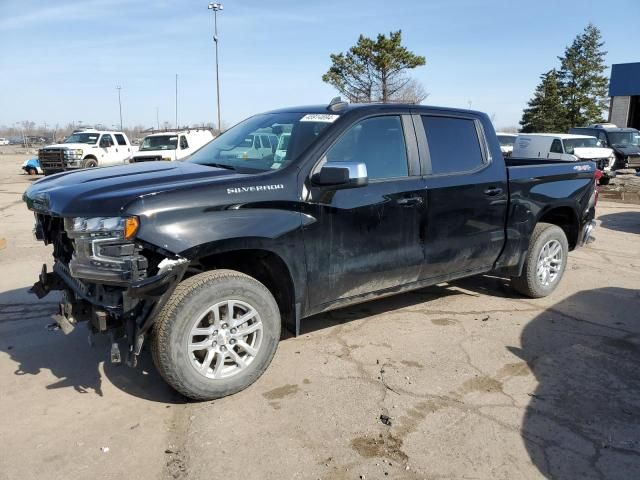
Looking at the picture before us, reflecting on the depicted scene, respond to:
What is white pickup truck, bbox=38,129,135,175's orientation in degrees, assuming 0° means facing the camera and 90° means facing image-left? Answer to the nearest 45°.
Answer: approximately 45°

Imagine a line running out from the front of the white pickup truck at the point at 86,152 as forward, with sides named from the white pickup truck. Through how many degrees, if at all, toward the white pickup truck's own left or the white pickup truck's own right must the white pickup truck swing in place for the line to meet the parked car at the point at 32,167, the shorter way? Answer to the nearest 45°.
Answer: approximately 90° to the white pickup truck's own right

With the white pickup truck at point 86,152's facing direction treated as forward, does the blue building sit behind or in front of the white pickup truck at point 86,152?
behind

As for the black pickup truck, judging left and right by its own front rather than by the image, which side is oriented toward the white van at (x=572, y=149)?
back

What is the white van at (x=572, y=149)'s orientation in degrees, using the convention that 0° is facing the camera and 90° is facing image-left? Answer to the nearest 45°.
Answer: approximately 315°

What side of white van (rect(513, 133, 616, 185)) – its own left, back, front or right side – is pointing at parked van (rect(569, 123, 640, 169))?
left

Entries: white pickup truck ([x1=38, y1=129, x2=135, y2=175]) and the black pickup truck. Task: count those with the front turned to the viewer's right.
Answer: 0

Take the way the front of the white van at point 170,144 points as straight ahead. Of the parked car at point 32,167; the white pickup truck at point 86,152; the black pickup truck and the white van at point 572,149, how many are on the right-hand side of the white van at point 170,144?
2

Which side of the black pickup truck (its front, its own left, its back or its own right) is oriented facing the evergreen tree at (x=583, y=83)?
back

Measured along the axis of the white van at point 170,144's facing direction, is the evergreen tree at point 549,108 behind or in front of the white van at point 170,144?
behind

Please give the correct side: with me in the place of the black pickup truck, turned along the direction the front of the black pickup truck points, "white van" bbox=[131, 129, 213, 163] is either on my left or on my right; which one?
on my right
